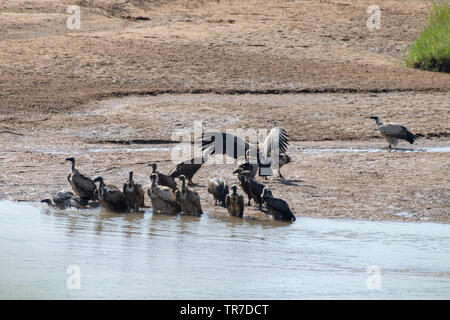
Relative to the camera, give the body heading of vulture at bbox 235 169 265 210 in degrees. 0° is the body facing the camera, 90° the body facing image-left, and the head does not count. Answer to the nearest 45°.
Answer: approximately 90°

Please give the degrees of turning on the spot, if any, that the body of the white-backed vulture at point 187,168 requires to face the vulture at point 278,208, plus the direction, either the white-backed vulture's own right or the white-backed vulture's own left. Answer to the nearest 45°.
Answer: approximately 45° to the white-backed vulture's own right

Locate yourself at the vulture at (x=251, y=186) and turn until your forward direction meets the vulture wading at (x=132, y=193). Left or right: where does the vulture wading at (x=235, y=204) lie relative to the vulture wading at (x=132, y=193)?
left

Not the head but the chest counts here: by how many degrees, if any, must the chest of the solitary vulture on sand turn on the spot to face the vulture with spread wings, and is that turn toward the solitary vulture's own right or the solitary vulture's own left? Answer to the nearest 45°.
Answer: approximately 45° to the solitary vulture's own left

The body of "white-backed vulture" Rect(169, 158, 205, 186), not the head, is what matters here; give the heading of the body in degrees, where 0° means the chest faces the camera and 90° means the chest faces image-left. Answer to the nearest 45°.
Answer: approximately 90°

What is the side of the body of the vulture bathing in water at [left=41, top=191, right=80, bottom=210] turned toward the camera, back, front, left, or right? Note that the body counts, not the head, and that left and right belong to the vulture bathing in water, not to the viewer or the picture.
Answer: left

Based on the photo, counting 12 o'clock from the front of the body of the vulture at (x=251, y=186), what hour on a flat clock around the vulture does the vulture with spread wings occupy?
The vulture with spread wings is roughly at 3 o'clock from the vulture.

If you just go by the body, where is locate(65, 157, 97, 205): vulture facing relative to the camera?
to the viewer's left

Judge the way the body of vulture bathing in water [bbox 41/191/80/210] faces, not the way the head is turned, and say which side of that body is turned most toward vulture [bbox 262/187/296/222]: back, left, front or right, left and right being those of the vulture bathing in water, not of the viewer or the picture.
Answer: back

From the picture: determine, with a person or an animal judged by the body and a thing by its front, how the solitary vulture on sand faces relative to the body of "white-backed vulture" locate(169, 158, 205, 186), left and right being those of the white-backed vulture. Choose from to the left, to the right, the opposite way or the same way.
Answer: the opposite way
